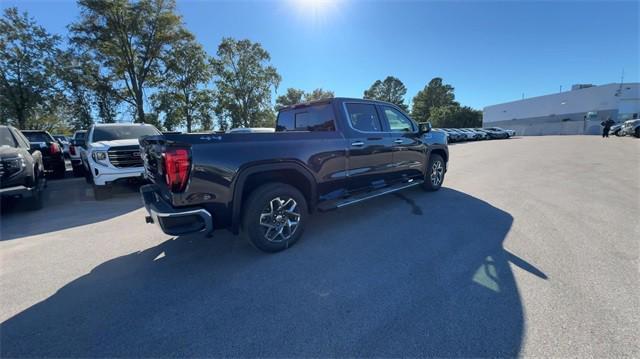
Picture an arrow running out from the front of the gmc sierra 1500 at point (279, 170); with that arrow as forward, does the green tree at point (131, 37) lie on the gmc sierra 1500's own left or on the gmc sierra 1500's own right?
on the gmc sierra 1500's own left

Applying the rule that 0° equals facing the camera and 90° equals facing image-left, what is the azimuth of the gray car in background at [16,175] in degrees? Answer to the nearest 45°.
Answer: approximately 45°

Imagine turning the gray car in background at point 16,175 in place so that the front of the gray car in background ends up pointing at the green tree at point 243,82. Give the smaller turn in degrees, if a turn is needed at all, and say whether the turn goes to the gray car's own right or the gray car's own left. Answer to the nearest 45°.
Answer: approximately 180°

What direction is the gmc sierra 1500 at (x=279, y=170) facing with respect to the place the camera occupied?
facing away from the viewer and to the right of the viewer

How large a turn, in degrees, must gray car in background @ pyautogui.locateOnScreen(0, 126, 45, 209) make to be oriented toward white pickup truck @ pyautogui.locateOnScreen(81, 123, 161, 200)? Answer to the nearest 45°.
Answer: approximately 135° to its left

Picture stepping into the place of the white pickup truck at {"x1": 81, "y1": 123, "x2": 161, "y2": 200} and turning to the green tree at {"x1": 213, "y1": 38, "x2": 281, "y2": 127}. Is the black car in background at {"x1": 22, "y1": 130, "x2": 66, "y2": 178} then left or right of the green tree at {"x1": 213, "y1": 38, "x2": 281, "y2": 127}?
left

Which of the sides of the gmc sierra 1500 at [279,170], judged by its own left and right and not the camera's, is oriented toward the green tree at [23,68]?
left

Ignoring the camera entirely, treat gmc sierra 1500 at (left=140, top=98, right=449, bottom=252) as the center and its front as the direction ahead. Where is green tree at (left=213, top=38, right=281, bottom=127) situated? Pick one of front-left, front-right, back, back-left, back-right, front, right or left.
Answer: front-left

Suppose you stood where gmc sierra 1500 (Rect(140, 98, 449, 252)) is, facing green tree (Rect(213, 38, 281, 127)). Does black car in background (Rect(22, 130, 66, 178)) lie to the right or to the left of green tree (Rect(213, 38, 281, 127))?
left
